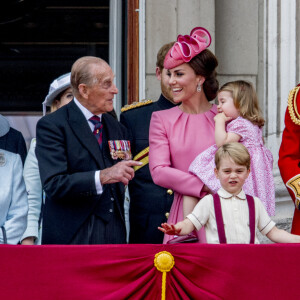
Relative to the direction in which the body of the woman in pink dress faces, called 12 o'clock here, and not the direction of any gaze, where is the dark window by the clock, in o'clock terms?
The dark window is roughly at 5 o'clock from the woman in pink dress.

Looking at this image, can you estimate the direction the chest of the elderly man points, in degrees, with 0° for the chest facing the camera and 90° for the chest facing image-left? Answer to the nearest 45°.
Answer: approximately 315°

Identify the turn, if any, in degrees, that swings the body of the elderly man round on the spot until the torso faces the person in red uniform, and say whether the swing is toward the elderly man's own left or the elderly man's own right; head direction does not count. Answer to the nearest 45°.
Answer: approximately 45° to the elderly man's own left

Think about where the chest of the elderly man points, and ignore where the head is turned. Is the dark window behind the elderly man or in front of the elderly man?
behind

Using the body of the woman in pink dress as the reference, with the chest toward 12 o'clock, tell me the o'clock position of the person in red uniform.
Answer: The person in red uniform is roughly at 9 o'clock from the woman in pink dress.

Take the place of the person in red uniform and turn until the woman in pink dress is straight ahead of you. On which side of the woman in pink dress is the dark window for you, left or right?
right

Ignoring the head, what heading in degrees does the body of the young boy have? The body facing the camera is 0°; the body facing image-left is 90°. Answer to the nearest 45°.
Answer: approximately 0°
